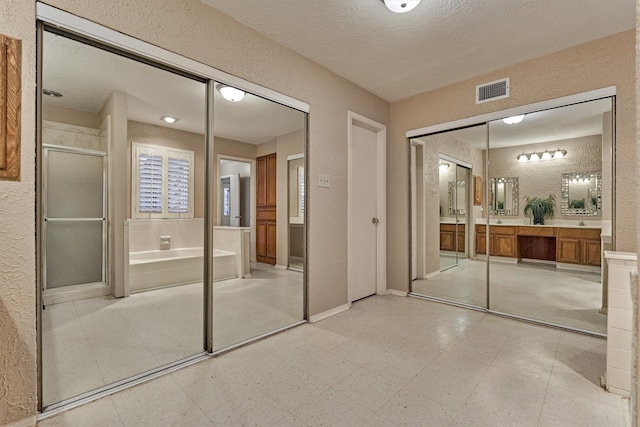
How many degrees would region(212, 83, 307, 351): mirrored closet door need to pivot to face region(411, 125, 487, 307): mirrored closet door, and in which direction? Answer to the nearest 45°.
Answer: approximately 45° to its left

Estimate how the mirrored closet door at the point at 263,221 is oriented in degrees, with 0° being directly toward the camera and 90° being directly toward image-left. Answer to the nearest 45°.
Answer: approximately 315°

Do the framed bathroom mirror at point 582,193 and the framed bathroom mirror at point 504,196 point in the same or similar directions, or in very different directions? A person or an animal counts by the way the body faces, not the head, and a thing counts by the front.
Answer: same or similar directions

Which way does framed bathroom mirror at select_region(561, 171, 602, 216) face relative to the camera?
toward the camera

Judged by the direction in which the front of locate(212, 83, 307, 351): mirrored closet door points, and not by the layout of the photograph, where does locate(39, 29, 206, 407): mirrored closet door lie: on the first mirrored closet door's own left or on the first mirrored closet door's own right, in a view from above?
on the first mirrored closet door's own right

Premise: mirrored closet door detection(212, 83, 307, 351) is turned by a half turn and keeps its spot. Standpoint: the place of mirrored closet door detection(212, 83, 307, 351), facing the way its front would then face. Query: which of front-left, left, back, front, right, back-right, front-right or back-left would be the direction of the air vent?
back-right
